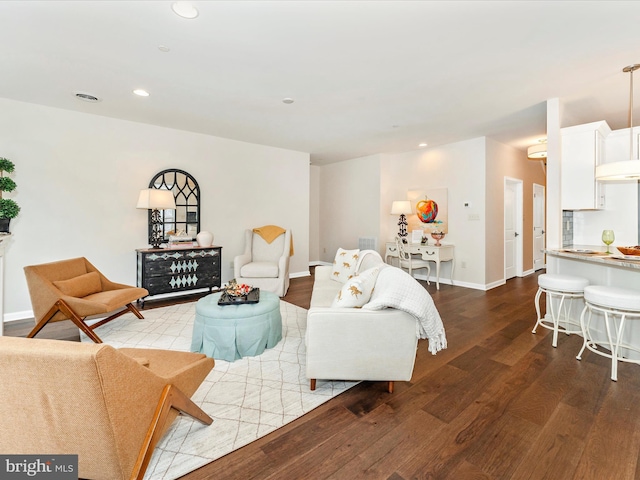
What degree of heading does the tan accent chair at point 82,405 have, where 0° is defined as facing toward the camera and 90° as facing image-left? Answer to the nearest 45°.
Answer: approximately 225°

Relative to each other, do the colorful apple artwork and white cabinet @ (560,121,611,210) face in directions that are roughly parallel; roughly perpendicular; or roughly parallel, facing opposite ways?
roughly perpendicular

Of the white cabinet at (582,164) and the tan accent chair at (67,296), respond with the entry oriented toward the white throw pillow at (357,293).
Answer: the tan accent chair

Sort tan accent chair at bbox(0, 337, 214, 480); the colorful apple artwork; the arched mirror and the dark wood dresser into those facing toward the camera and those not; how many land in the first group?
3

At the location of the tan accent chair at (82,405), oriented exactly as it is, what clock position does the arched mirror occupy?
The arched mirror is roughly at 11 o'clock from the tan accent chair.

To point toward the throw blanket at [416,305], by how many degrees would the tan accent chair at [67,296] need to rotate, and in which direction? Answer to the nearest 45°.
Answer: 0° — it already faces it
